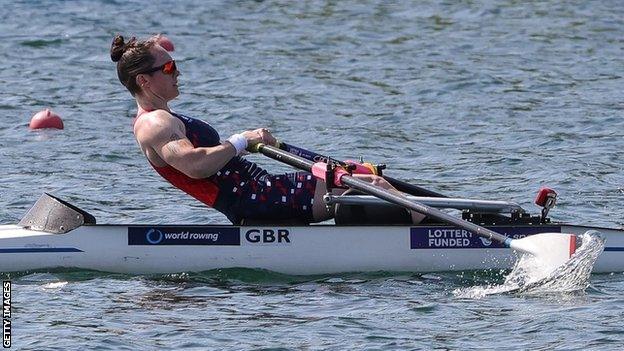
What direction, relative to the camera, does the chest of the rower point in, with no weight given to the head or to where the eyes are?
to the viewer's right

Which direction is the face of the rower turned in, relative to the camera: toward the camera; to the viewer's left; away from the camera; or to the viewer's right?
to the viewer's right

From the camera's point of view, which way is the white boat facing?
to the viewer's left
